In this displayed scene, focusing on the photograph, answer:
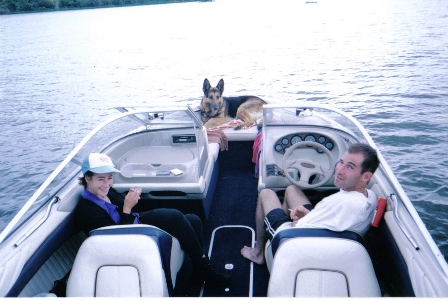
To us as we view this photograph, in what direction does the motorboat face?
facing away from the viewer

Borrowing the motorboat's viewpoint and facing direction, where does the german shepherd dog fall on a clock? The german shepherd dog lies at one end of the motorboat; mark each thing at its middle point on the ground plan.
The german shepherd dog is roughly at 12 o'clock from the motorboat.

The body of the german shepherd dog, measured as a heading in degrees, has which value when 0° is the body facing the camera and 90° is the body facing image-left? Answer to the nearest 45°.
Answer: approximately 90°

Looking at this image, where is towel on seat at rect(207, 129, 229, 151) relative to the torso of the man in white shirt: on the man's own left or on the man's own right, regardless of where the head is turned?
on the man's own right

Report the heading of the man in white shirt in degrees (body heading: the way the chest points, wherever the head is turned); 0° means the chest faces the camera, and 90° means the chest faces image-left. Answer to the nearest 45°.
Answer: approximately 90°

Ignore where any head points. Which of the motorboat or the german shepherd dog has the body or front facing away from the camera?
the motorboat
